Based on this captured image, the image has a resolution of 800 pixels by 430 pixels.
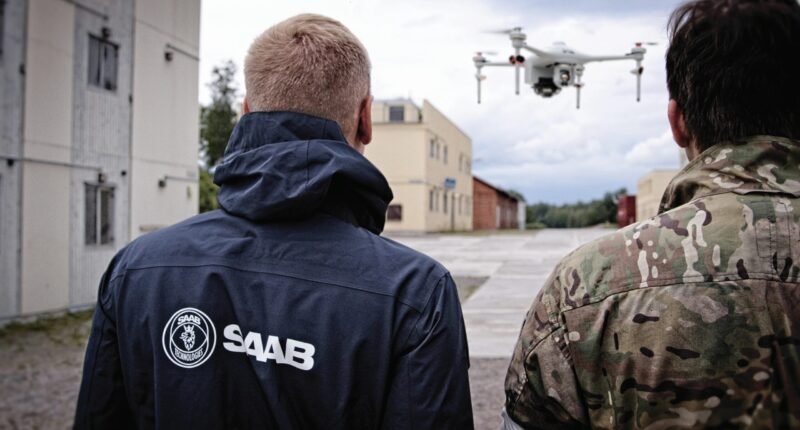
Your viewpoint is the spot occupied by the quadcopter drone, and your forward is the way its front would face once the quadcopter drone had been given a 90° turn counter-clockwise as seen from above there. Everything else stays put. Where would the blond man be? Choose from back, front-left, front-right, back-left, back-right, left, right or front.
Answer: right

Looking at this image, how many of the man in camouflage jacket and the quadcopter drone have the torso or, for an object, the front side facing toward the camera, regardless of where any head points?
1

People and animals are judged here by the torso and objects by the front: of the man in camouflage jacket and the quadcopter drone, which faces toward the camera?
the quadcopter drone

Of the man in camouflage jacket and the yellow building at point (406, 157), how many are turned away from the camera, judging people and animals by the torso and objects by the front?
1

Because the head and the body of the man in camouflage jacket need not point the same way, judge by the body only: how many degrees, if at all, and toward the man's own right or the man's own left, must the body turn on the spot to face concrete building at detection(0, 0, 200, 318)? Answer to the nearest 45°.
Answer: approximately 45° to the man's own left

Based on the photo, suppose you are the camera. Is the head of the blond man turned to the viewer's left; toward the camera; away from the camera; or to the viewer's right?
away from the camera

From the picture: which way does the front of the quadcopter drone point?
toward the camera

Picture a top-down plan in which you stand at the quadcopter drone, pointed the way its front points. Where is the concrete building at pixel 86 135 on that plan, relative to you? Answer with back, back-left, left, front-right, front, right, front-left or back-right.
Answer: front-right

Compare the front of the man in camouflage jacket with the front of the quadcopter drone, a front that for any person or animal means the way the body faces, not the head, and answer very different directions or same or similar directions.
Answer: very different directions

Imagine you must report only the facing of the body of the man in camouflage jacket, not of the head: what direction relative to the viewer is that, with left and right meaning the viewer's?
facing away from the viewer

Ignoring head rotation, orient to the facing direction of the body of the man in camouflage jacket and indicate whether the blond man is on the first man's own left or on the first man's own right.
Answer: on the first man's own left

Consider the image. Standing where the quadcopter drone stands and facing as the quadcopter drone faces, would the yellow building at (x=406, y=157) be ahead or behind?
behind

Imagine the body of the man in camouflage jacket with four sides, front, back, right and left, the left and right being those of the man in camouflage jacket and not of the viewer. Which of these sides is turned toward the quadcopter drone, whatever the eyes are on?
front

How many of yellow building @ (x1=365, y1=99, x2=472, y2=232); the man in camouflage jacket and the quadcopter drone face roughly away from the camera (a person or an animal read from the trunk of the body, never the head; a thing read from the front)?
1

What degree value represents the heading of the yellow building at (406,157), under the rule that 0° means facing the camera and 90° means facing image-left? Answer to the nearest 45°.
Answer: approximately 315°

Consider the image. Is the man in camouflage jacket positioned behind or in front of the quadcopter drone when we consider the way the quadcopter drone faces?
in front

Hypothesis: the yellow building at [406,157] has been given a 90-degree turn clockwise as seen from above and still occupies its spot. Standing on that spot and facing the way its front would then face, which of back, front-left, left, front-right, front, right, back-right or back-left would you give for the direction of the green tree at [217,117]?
front-right

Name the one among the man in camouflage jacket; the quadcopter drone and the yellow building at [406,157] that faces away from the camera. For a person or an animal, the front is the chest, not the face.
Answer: the man in camouflage jacket
